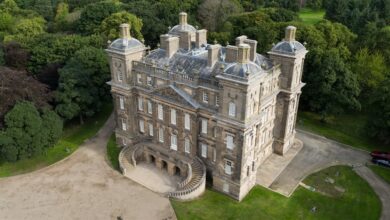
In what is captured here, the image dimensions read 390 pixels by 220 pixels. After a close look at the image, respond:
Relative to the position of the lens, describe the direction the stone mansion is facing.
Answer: facing the viewer and to the left of the viewer

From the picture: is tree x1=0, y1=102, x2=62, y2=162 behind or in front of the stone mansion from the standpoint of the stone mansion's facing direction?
in front
